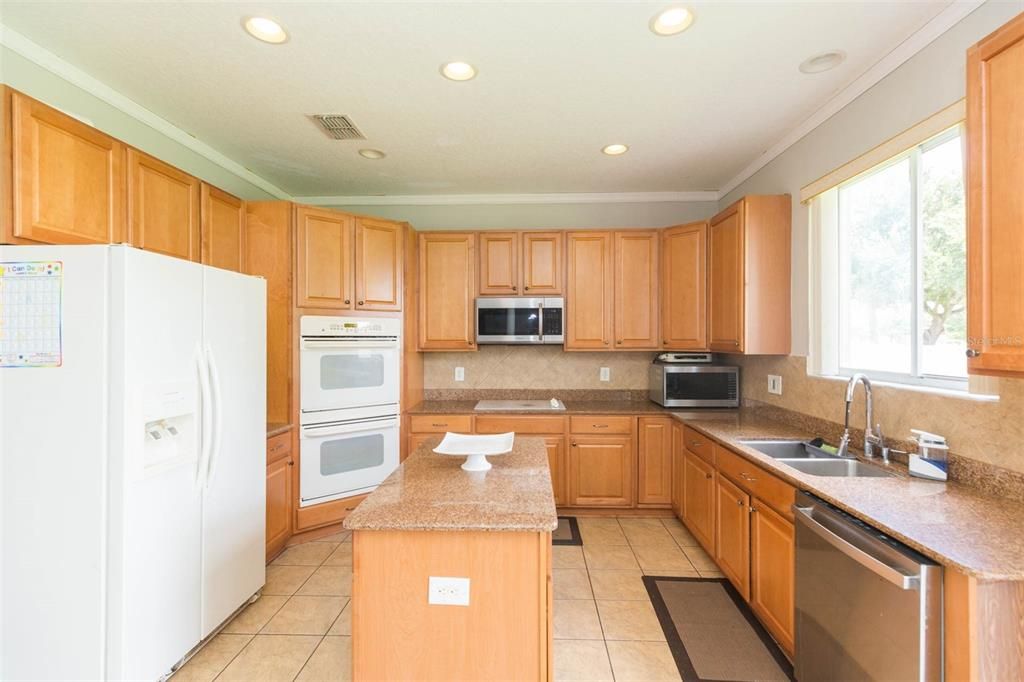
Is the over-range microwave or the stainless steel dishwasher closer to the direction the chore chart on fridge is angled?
the stainless steel dishwasher

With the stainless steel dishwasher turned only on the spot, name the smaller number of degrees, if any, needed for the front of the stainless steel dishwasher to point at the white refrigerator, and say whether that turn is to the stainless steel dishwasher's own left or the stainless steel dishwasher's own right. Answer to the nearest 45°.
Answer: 0° — it already faces it

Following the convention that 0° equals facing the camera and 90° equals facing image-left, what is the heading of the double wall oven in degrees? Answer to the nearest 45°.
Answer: approximately 315°

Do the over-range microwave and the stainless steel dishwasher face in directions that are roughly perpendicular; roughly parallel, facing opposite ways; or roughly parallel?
roughly perpendicular

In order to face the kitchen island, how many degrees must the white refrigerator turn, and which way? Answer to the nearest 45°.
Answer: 0° — it already faces it

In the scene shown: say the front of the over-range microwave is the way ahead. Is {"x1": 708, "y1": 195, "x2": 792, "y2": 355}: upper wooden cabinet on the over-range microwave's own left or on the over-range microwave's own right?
on the over-range microwave's own left

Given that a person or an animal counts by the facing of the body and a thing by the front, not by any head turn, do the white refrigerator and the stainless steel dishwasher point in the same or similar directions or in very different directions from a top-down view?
very different directions

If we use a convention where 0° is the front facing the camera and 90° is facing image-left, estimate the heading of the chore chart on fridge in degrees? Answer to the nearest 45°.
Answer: approximately 0°

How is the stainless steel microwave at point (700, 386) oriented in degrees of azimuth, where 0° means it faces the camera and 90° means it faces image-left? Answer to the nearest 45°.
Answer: approximately 0°
